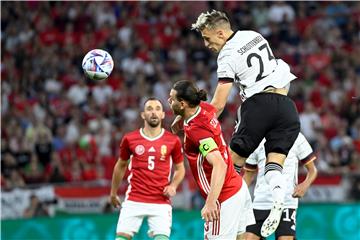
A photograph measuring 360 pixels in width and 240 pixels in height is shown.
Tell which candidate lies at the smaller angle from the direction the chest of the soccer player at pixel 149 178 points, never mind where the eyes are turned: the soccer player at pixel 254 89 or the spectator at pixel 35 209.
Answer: the soccer player

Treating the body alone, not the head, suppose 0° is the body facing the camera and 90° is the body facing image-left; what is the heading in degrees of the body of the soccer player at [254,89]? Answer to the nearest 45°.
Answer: approximately 135°

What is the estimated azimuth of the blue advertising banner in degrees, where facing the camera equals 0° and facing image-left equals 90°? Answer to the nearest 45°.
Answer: approximately 0°

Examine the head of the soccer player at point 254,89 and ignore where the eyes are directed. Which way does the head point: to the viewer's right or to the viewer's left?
to the viewer's left
